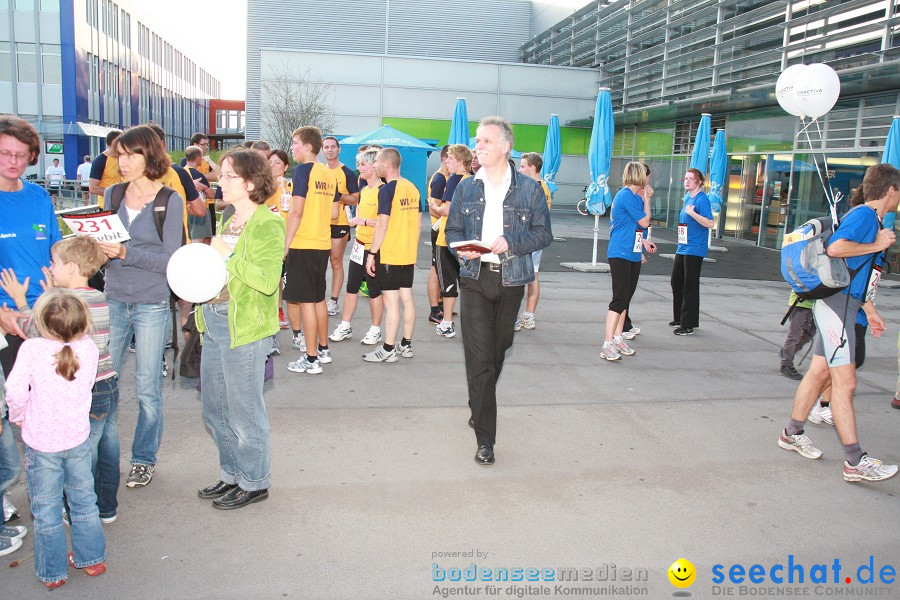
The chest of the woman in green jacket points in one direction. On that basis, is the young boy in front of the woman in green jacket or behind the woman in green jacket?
in front

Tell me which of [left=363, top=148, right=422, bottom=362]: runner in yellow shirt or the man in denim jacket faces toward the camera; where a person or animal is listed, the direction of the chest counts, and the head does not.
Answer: the man in denim jacket

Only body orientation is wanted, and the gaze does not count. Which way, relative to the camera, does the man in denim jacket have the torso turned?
toward the camera

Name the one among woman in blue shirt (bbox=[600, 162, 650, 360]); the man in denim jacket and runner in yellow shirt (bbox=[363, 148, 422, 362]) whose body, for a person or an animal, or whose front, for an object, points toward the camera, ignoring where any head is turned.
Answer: the man in denim jacket

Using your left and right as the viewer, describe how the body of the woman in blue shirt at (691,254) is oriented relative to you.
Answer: facing the viewer and to the left of the viewer

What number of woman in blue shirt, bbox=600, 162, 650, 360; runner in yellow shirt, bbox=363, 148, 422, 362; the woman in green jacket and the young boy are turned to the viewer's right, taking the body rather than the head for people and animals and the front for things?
1

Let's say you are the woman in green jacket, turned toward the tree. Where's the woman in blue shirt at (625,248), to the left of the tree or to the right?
right
